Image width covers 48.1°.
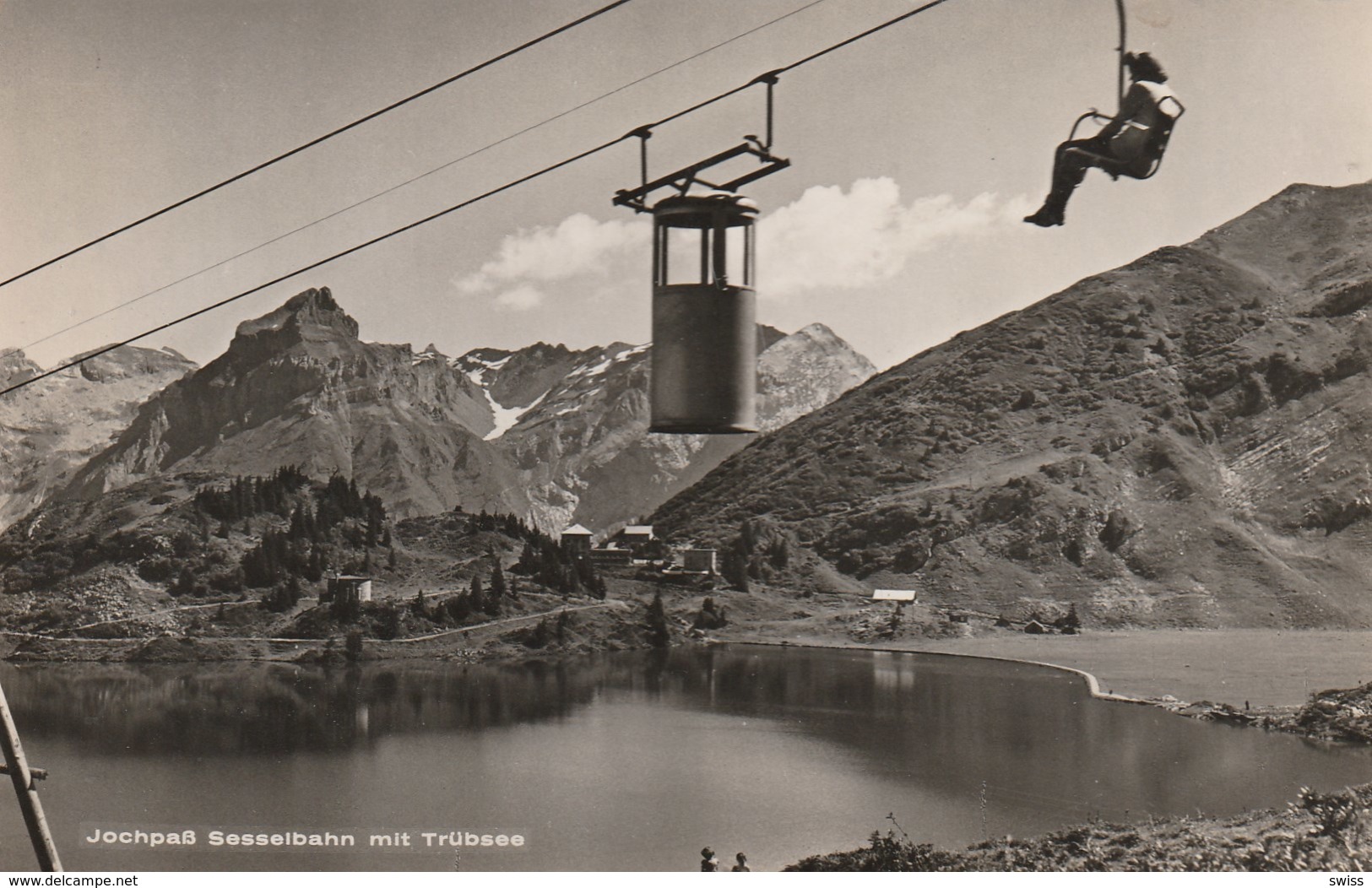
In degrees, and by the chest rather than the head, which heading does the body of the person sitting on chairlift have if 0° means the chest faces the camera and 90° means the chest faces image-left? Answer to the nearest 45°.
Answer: approximately 90°

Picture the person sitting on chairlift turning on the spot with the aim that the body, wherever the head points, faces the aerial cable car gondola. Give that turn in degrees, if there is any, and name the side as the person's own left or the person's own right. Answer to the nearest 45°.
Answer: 0° — they already face it

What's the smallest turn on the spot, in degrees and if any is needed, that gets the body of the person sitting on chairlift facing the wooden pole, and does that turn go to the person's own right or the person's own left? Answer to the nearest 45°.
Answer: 0° — they already face it
